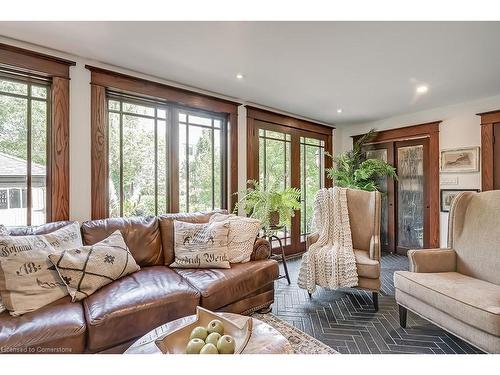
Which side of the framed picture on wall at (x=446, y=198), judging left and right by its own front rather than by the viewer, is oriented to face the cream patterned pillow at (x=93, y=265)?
front

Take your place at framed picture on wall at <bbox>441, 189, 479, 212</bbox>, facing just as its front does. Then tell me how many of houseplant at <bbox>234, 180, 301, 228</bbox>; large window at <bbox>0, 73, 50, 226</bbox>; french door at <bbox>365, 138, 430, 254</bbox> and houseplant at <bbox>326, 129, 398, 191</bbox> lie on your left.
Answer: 0

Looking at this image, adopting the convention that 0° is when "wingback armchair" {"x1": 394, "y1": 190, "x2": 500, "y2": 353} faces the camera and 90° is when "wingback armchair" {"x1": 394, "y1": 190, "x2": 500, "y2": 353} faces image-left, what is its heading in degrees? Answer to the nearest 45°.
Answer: approximately 45°

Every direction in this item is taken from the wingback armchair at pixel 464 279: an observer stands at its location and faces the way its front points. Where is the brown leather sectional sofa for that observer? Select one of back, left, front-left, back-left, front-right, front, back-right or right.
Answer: front

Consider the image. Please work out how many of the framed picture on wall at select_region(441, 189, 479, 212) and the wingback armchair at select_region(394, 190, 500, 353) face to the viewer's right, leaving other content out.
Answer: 0

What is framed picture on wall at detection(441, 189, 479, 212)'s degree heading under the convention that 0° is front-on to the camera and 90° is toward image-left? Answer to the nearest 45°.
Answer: approximately 0°

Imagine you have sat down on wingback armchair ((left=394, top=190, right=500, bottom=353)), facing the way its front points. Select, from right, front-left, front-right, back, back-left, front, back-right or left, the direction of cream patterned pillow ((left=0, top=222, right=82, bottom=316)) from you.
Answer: front

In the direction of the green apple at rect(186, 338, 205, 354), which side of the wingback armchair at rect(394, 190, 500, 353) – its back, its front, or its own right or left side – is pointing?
front

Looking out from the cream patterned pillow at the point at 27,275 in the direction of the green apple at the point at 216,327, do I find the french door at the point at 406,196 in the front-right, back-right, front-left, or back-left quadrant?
front-left

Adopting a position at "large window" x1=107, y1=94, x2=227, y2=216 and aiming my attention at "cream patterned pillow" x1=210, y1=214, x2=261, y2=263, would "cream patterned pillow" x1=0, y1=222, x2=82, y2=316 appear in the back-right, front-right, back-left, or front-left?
front-right

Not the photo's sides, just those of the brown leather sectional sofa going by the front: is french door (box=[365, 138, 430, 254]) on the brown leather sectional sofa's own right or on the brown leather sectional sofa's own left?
on the brown leather sectional sofa's own left

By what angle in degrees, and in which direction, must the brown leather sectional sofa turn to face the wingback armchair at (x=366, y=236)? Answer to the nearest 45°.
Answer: approximately 45° to its left

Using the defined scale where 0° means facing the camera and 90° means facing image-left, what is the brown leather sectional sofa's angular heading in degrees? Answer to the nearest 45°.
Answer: approximately 315°

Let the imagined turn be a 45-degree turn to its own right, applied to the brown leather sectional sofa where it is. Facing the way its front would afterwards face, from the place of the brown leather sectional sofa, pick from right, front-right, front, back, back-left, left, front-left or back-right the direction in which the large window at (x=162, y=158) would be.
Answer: back

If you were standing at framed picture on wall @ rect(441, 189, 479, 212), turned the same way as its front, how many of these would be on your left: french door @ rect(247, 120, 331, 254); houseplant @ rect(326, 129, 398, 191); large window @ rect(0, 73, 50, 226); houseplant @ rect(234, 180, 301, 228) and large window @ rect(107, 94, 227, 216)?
0

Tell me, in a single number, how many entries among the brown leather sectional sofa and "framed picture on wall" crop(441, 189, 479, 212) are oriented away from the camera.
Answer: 0

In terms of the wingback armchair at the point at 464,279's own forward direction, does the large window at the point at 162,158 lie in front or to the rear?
in front

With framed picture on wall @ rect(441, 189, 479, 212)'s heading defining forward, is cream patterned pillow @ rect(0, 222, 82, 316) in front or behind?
in front
